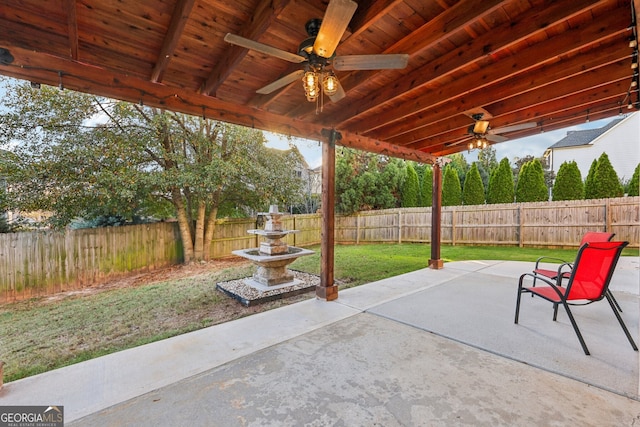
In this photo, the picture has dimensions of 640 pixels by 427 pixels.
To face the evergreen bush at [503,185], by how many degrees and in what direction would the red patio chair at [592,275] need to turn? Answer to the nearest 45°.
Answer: approximately 45° to its right

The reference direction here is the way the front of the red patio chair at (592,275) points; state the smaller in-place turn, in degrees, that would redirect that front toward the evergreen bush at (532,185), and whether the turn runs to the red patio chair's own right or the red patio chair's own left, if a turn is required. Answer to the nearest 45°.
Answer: approximately 45° to the red patio chair's own right

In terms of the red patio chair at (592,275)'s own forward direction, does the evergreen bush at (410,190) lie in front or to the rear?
in front

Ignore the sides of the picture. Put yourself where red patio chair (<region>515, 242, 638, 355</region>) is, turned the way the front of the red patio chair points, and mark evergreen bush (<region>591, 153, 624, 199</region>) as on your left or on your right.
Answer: on your right

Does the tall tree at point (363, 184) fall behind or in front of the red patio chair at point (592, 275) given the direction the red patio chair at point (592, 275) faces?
in front

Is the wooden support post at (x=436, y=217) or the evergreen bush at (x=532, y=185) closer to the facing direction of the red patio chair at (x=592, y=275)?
the wooden support post
